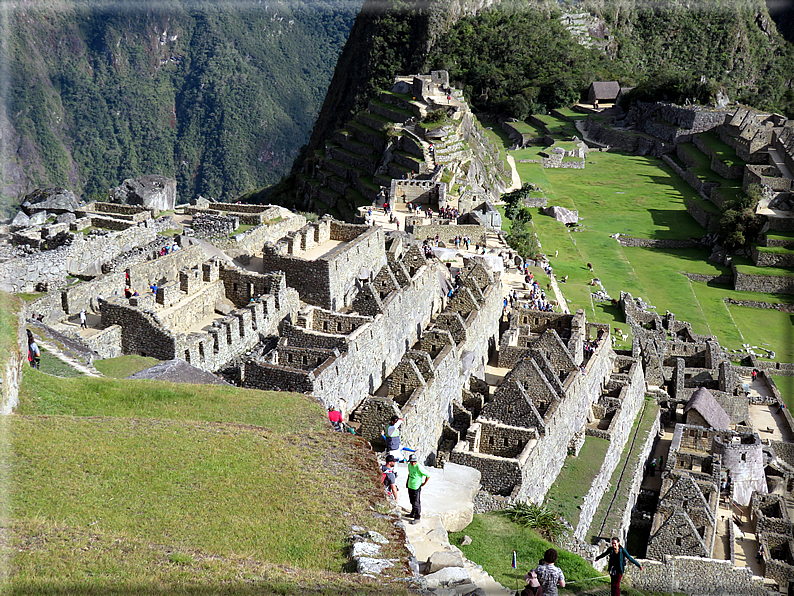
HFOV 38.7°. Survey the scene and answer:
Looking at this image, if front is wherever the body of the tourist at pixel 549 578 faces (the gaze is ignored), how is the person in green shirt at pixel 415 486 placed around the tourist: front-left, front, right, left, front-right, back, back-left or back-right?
front-left

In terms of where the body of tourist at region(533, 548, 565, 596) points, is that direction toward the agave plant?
yes

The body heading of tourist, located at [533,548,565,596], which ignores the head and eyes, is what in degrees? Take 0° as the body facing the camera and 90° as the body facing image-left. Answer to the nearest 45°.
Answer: approximately 180°

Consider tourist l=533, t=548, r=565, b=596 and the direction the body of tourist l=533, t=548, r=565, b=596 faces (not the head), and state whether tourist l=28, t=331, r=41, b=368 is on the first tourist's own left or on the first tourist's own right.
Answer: on the first tourist's own left

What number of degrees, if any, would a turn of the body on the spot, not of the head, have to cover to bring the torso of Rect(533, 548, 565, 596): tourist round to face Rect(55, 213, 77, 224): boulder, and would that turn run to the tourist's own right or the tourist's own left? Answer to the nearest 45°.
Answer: approximately 45° to the tourist's own left

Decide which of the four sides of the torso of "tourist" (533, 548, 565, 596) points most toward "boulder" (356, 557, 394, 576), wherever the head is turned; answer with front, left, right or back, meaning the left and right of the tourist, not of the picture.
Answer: left

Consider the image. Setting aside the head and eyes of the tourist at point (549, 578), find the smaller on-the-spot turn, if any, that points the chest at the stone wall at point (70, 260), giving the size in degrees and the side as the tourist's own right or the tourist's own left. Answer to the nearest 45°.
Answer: approximately 45° to the tourist's own left

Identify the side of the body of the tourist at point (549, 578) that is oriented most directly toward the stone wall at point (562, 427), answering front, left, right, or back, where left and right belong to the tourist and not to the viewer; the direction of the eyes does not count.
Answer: front

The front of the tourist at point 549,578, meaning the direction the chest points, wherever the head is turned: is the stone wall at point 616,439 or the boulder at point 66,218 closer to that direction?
the stone wall

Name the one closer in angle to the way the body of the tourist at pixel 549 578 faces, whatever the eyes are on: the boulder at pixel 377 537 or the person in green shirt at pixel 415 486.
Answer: the person in green shirt
